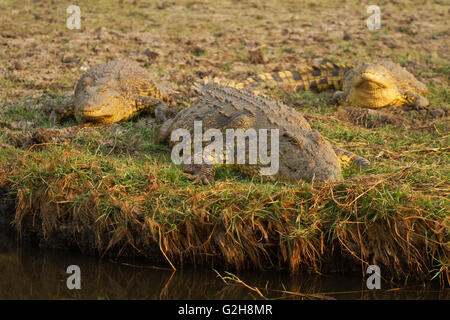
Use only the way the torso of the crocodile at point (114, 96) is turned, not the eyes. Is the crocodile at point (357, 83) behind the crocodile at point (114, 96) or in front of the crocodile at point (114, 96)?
behind

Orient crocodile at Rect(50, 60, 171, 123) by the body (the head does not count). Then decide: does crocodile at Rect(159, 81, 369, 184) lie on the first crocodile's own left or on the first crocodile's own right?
on the first crocodile's own left

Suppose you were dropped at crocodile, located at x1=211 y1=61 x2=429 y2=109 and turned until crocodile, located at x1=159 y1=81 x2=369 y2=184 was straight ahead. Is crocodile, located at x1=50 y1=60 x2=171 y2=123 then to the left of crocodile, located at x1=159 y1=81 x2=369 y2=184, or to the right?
right

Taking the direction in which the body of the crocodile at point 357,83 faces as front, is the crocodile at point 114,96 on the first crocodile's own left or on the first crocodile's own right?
on the first crocodile's own right

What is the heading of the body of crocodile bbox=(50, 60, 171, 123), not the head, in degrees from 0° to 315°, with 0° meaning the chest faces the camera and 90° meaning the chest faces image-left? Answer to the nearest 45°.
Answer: approximately 45°
